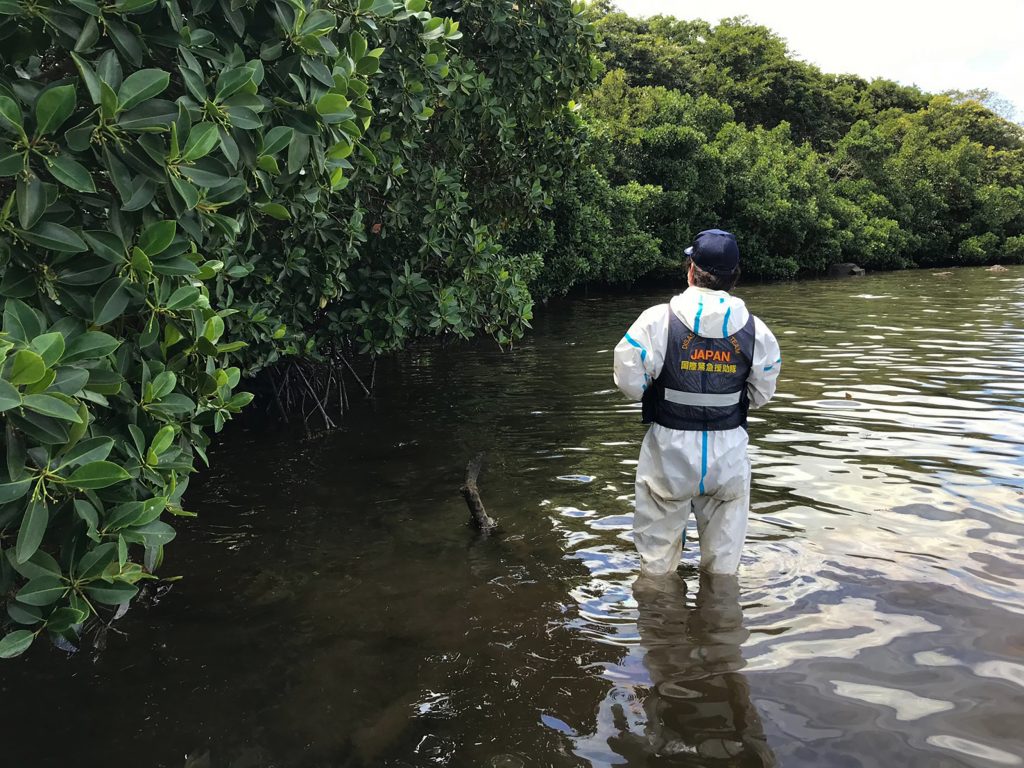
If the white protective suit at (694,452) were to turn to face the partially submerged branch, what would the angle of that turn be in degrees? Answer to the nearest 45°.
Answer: approximately 45° to its left

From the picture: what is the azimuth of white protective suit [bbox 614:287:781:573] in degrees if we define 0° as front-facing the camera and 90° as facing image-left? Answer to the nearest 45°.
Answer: approximately 180°
